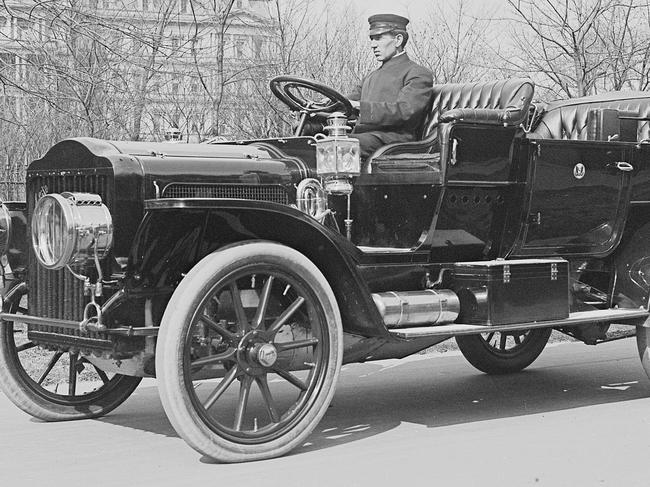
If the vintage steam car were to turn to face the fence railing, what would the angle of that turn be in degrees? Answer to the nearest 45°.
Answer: approximately 90° to its right

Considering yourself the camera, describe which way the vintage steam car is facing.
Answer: facing the viewer and to the left of the viewer

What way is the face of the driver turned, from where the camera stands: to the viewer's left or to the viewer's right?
to the viewer's left

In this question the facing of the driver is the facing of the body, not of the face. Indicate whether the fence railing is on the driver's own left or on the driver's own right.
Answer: on the driver's own right
